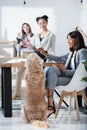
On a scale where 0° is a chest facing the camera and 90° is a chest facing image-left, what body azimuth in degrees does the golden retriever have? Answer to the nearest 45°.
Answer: approximately 180°

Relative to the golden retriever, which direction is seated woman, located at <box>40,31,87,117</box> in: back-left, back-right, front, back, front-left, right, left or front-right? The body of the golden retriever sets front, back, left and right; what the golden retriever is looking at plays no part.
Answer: front-right

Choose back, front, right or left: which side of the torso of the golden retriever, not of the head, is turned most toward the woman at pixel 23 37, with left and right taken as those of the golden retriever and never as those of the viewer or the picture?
front

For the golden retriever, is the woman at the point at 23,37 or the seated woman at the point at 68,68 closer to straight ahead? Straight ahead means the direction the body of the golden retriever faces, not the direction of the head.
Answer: the woman
